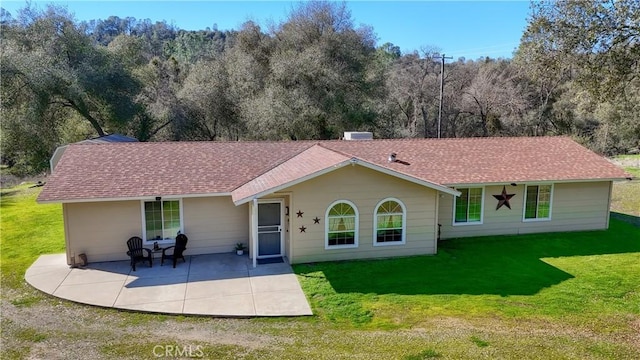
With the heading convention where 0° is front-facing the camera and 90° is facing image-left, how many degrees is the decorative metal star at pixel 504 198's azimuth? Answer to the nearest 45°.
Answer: approximately 0°

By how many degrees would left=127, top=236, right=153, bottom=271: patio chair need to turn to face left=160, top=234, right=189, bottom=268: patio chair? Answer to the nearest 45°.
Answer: approximately 45° to its left

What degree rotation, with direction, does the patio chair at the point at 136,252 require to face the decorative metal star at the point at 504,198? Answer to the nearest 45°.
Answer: approximately 45° to its left

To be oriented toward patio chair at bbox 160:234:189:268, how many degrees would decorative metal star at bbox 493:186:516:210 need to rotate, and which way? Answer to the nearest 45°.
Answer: approximately 45° to its right

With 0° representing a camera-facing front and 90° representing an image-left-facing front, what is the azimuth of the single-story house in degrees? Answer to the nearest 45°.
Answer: approximately 0°

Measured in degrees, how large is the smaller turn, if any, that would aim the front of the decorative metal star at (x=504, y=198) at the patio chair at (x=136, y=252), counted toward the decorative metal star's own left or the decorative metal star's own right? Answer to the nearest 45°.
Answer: approximately 45° to the decorative metal star's own right
